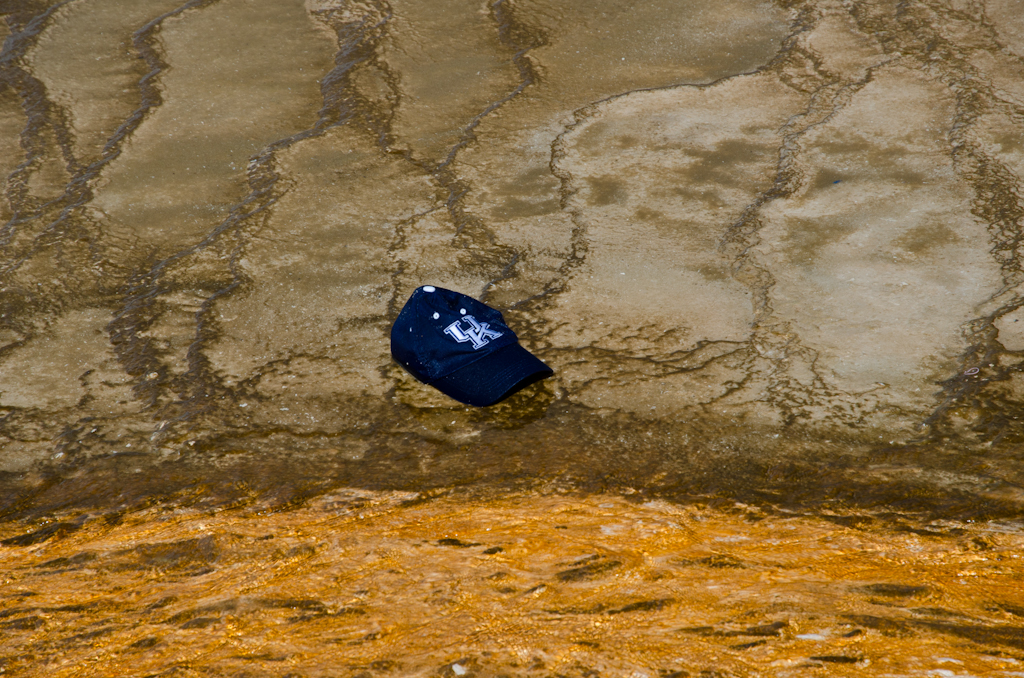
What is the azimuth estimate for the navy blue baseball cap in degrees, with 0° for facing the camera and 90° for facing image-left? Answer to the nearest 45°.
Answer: approximately 315°
